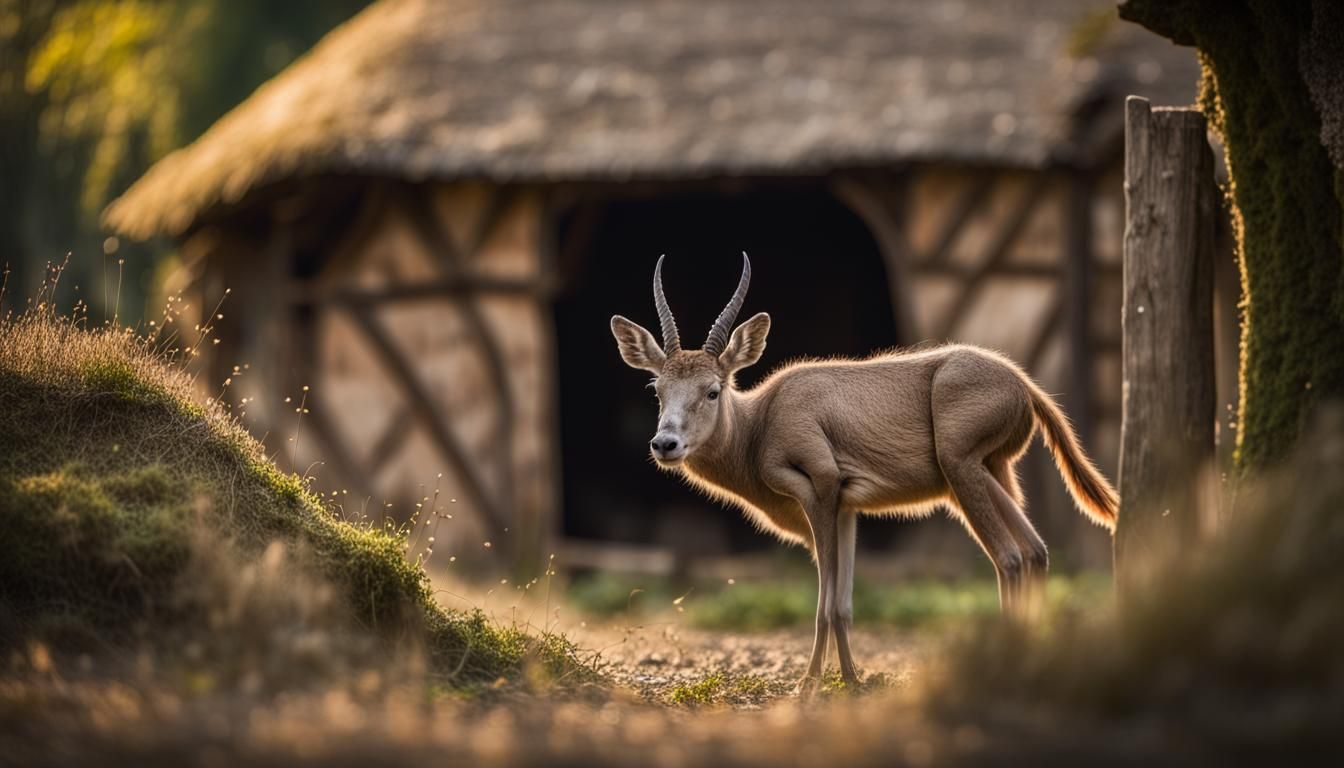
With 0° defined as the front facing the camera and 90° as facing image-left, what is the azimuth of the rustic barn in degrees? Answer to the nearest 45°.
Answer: approximately 0°

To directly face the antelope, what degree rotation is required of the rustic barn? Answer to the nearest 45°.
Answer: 0° — it already faces it

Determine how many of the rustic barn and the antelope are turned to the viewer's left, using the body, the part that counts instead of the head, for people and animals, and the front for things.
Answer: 1

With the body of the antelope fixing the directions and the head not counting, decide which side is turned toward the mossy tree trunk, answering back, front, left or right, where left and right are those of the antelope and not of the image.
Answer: back

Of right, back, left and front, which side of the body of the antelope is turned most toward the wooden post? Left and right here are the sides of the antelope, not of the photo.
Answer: back

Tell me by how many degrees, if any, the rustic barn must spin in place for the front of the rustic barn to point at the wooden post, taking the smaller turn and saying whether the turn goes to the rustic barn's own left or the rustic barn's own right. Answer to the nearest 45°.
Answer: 0° — it already faces it

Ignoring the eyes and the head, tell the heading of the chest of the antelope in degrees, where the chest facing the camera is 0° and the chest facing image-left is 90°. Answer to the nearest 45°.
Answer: approximately 90°

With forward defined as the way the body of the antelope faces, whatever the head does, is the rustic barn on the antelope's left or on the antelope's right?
on the antelope's right
